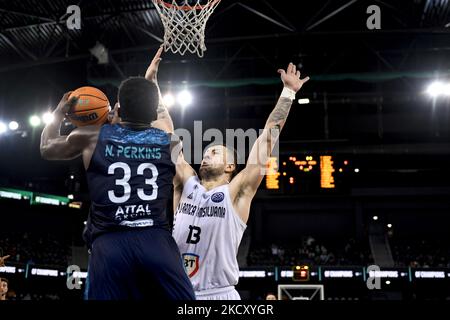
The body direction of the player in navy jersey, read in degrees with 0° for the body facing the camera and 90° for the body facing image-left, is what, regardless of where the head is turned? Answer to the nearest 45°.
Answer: approximately 180°

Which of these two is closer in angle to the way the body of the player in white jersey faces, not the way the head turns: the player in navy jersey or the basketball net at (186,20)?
the player in navy jersey

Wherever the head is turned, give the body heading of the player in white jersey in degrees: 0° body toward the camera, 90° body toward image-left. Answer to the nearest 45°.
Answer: approximately 45°

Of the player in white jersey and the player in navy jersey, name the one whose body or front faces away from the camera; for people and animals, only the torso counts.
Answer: the player in navy jersey

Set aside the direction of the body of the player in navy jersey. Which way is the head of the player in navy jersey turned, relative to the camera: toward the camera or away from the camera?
away from the camera

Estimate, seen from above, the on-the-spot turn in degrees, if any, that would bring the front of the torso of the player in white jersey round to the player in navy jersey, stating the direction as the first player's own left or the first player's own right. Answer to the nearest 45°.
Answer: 0° — they already face them

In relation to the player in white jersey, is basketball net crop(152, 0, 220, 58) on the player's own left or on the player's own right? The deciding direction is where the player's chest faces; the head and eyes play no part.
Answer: on the player's own right

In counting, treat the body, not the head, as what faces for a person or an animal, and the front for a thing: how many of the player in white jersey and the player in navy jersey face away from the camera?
1
